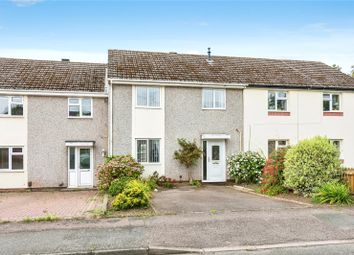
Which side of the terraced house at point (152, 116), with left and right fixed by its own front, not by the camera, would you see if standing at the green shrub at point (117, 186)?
front

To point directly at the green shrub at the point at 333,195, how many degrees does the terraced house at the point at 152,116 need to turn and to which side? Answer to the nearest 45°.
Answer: approximately 45° to its left

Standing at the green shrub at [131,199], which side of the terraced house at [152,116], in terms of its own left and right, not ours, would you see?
front

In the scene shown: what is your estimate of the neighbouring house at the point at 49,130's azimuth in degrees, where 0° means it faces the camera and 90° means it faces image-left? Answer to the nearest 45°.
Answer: approximately 0°

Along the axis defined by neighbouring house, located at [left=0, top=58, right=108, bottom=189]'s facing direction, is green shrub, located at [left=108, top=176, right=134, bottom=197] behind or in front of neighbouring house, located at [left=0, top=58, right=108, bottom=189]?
in front

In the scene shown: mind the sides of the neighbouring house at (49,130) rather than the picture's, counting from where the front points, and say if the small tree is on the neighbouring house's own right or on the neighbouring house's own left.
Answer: on the neighbouring house's own left
